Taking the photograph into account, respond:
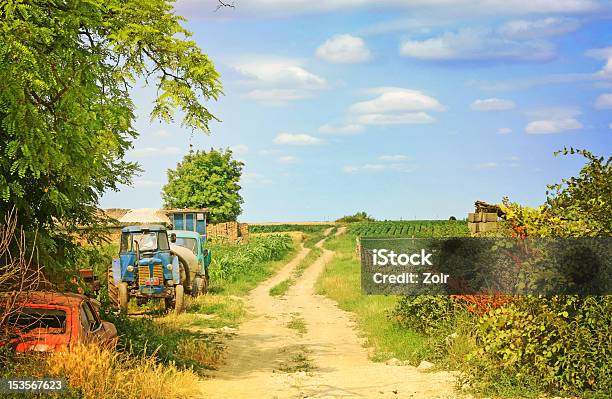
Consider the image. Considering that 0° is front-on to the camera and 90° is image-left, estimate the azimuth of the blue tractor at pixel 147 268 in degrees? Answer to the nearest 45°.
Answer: approximately 0°

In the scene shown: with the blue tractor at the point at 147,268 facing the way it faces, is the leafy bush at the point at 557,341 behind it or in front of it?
in front

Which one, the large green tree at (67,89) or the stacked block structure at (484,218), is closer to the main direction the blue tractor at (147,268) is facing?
the large green tree

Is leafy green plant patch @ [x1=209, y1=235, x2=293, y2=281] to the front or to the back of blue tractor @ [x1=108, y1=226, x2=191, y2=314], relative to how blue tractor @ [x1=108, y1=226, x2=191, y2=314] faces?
to the back

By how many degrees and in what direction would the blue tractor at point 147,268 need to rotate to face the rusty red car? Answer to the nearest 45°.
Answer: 0° — it already faces it

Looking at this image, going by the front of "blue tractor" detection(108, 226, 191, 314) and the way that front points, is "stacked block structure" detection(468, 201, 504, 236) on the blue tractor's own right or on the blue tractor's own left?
on the blue tractor's own left
